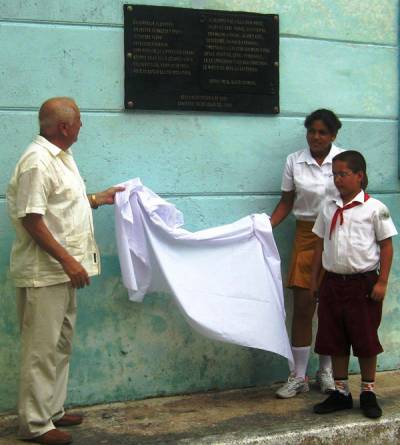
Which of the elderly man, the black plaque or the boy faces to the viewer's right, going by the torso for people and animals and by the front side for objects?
the elderly man

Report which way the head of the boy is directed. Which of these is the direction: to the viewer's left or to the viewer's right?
to the viewer's left

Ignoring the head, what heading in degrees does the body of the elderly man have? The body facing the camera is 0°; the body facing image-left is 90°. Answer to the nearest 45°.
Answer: approximately 270°

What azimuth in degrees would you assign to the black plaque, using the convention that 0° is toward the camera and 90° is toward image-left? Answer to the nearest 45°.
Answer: approximately 0°

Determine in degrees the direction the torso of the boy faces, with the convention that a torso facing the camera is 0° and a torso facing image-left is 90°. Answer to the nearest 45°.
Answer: approximately 45°
